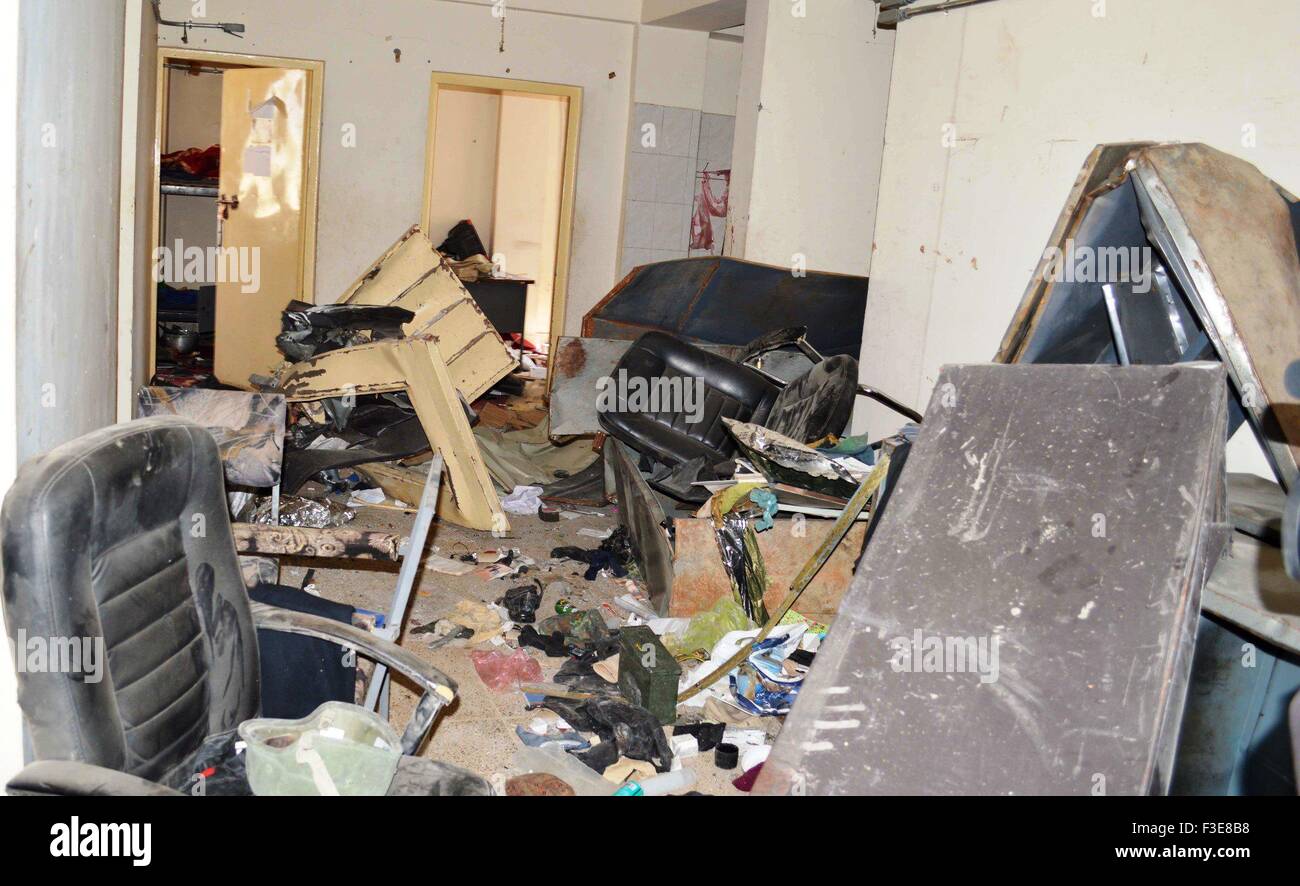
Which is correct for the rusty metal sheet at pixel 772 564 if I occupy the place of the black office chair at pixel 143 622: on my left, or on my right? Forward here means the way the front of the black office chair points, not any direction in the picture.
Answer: on my left

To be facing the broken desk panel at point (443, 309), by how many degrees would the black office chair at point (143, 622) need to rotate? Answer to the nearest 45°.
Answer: approximately 135° to its left

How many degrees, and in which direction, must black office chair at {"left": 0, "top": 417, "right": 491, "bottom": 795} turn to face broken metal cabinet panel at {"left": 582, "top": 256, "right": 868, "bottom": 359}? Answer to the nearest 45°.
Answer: approximately 90° to its left

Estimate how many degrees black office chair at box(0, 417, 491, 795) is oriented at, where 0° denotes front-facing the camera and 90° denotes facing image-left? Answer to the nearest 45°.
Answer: approximately 315°

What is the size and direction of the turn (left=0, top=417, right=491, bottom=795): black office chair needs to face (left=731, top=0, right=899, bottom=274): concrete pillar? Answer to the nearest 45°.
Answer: approximately 90° to its left

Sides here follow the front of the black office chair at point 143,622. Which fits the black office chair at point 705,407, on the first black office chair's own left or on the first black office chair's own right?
on the first black office chair's own left

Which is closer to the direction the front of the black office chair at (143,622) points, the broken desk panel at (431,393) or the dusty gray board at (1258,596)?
the dusty gray board

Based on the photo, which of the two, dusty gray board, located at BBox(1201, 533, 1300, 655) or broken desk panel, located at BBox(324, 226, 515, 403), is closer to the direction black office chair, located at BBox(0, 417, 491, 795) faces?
the dusty gray board

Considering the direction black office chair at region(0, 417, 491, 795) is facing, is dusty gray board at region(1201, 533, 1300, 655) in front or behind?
in front

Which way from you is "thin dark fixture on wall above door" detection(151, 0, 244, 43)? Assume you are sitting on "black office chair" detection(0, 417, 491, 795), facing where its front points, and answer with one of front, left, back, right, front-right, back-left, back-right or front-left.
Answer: back-left

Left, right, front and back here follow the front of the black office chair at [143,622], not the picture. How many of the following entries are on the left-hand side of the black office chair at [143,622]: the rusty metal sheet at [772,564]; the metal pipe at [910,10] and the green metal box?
3

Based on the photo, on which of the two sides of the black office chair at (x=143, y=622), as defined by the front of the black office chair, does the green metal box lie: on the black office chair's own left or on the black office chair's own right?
on the black office chair's own left
